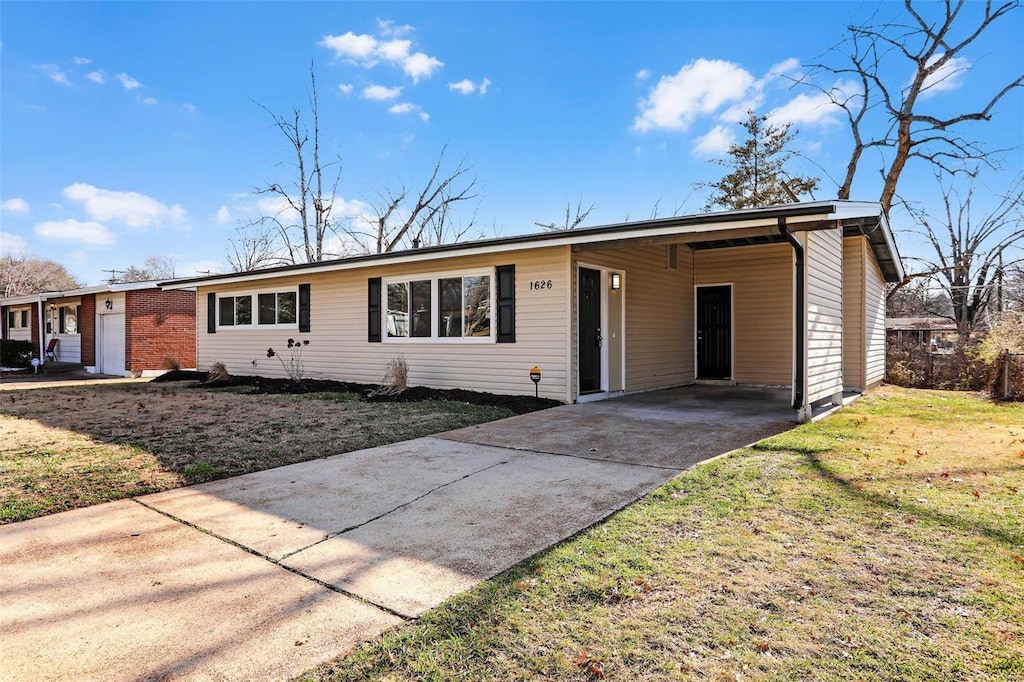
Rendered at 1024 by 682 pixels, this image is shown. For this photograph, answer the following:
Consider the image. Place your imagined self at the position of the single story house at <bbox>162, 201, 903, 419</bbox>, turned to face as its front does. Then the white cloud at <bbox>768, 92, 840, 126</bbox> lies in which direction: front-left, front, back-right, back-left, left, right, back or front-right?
back

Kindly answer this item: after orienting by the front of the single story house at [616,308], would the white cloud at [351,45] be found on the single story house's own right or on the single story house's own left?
on the single story house's own right

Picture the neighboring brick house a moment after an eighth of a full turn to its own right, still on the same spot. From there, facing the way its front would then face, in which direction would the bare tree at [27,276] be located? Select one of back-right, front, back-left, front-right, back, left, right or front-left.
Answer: right

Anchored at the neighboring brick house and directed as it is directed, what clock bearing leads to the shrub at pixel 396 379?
The shrub is roughly at 10 o'clock from the neighboring brick house.

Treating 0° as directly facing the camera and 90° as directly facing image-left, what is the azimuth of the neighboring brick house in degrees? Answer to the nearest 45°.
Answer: approximately 45°

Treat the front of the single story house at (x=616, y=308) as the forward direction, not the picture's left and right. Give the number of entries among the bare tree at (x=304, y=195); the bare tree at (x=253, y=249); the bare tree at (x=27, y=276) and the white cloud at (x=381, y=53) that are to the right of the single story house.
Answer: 4

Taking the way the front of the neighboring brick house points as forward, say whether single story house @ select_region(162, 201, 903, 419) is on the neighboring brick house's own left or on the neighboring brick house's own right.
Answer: on the neighboring brick house's own left

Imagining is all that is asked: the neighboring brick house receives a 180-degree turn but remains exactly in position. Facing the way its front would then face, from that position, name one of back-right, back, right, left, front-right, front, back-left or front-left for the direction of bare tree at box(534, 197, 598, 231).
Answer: front-right

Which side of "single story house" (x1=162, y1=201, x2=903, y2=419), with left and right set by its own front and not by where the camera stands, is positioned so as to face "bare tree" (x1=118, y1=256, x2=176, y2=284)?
right

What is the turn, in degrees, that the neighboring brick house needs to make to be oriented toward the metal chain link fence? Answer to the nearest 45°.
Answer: approximately 90° to its left

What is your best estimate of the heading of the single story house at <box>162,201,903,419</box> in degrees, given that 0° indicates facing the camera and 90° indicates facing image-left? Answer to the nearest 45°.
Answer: approximately 45°

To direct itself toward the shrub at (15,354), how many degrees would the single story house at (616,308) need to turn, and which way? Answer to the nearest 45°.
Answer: approximately 90° to its right
